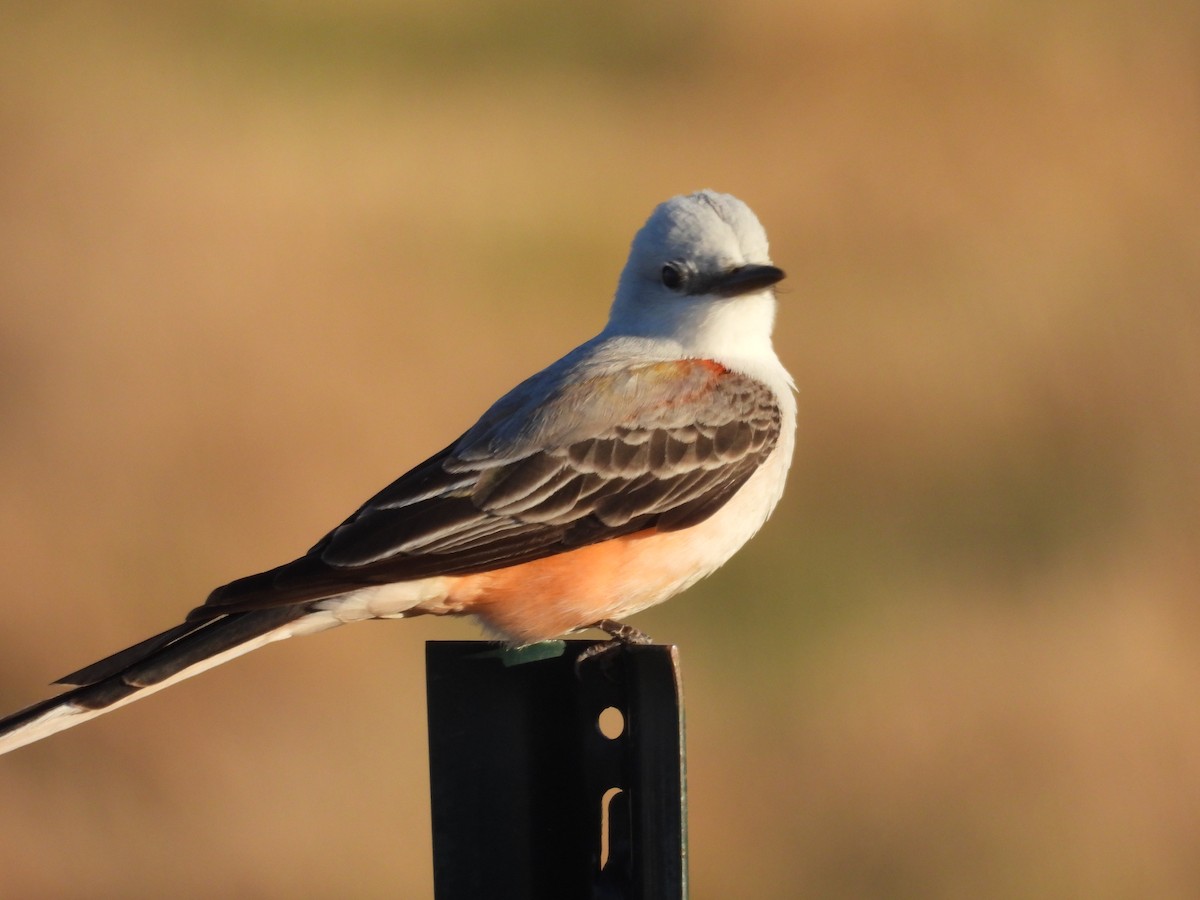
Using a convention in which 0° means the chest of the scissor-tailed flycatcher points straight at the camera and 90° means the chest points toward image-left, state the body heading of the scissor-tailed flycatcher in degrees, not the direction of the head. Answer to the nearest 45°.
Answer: approximately 270°
